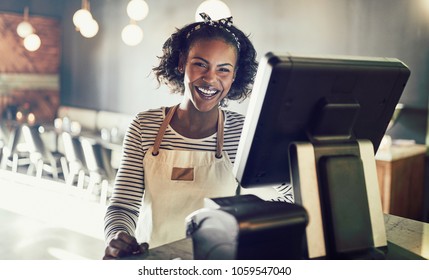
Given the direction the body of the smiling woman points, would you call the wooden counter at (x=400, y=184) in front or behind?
behind

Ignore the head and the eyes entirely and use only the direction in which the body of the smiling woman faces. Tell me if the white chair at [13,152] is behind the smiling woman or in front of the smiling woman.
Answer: behind

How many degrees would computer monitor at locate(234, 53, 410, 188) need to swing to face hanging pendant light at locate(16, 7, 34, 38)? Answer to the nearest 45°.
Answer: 0° — it already faces it

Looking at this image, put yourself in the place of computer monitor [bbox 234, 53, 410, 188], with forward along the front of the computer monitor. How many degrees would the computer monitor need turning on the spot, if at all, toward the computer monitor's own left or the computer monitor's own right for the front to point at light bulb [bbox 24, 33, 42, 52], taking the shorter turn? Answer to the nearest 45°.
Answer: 0° — it already faces it

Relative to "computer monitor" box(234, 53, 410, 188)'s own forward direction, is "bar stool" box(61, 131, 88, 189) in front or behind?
in front

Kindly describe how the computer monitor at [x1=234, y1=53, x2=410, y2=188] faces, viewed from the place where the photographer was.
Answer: facing away from the viewer and to the left of the viewer

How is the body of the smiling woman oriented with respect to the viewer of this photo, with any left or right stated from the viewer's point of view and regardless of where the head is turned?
facing the viewer

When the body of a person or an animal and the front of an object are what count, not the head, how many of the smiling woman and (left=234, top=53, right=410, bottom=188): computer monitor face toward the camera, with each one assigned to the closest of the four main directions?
1

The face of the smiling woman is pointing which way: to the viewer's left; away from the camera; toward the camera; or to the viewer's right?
toward the camera

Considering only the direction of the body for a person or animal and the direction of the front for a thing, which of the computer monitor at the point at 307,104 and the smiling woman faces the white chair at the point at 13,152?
the computer monitor

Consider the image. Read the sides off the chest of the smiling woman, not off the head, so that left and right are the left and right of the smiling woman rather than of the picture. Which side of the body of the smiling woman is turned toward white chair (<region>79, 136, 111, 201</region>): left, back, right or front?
back

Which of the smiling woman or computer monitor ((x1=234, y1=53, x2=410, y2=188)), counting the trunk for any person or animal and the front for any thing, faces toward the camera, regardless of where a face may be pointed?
the smiling woman
